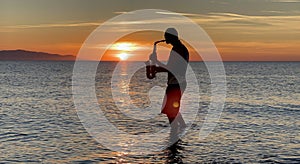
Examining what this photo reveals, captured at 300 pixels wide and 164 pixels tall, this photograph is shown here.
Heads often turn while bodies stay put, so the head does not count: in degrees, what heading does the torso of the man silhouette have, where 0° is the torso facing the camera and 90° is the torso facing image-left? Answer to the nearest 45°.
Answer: approximately 90°
